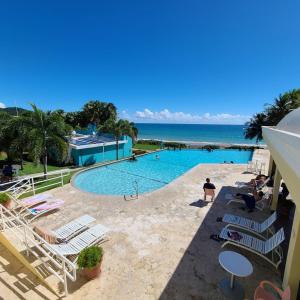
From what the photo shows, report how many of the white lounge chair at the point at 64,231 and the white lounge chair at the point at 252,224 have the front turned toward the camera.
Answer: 0

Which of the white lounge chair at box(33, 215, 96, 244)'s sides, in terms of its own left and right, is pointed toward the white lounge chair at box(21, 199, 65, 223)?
left

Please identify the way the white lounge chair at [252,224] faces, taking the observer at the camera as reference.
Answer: facing away from the viewer and to the left of the viewer

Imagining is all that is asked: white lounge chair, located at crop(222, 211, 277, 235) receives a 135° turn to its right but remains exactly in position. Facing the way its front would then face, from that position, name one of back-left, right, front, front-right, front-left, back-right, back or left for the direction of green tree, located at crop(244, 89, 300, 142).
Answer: left

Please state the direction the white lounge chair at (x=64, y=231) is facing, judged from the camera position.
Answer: facing away from the viewer and to the right of the viewer

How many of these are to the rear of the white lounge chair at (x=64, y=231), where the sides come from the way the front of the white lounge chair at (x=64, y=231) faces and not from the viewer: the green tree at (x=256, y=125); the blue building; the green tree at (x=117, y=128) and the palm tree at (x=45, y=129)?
0

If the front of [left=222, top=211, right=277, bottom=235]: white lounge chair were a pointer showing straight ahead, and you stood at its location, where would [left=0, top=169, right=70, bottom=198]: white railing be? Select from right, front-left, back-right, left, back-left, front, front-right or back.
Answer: front-left

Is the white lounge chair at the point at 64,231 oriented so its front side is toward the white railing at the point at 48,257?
no

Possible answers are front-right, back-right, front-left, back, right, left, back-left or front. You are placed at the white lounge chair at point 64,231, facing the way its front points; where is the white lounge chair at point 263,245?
right

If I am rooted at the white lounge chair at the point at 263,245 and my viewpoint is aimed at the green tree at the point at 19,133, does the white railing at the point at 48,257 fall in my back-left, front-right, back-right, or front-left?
front-left

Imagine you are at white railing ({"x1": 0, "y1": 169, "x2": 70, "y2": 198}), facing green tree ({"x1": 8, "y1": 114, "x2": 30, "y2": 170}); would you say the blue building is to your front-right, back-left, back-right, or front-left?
front-right

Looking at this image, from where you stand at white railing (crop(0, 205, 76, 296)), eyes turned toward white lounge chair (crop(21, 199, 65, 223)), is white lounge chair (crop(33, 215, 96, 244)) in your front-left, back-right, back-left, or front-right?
front-right

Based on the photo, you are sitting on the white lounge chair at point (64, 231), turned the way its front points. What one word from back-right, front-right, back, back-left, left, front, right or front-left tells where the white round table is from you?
right
